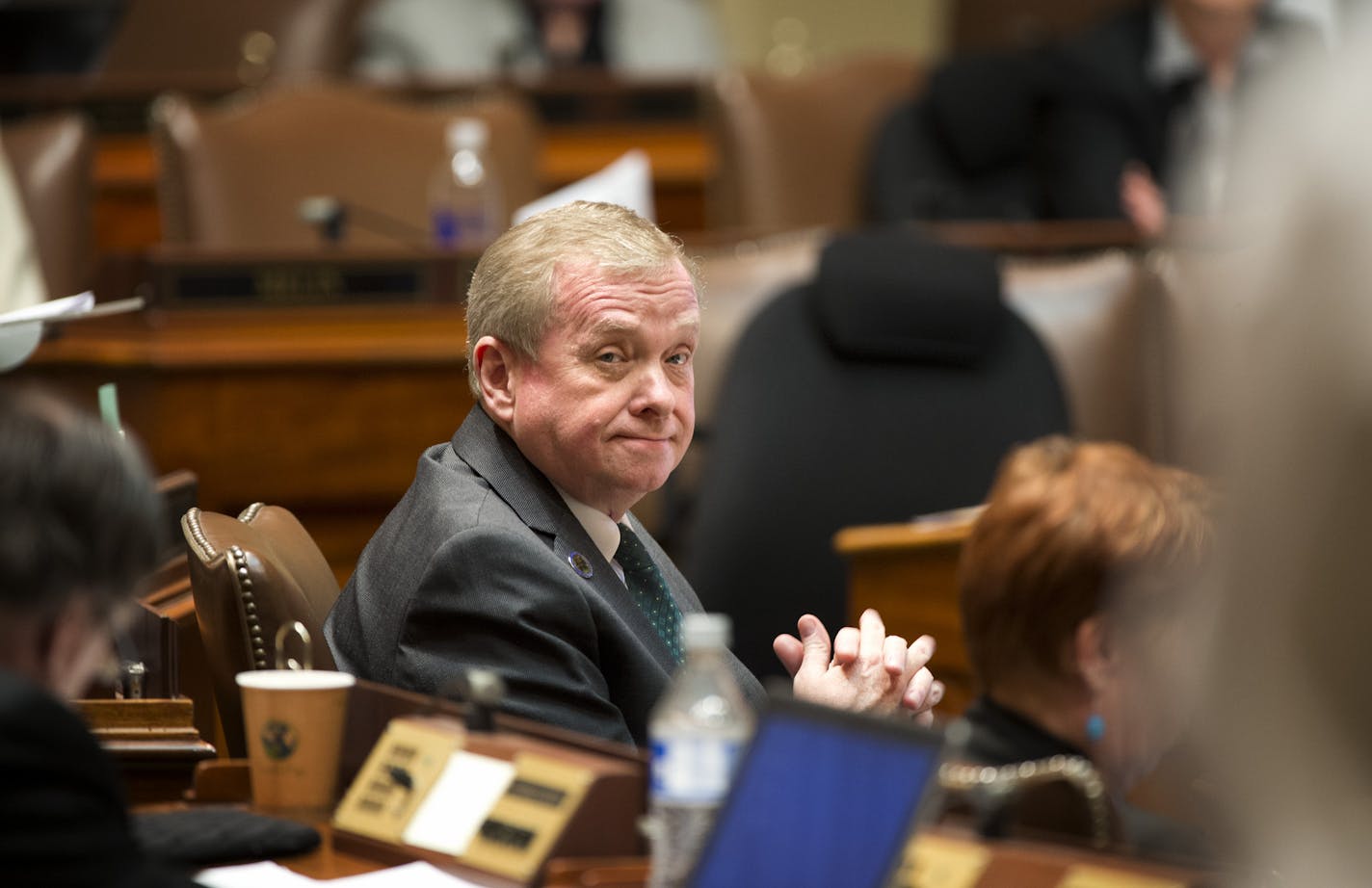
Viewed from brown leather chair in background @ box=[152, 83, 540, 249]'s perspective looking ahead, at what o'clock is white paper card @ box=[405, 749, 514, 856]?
The white paper card is roughly at 12 o'clock from the brown leather chair in background.

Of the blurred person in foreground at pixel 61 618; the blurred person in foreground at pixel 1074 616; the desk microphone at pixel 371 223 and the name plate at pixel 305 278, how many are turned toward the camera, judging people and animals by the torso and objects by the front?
1

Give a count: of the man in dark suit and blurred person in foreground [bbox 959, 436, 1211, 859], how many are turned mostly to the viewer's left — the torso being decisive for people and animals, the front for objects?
0

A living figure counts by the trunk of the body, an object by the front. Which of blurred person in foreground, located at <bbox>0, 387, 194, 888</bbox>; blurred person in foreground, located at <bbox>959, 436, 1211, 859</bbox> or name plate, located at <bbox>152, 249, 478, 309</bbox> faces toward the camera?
the name plate

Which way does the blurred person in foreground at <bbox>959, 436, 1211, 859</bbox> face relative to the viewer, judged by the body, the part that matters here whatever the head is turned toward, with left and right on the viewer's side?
facing away from the viewer and to the right of the viewer

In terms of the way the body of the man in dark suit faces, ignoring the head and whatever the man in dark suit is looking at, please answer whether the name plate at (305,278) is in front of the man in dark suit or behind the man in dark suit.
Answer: behind

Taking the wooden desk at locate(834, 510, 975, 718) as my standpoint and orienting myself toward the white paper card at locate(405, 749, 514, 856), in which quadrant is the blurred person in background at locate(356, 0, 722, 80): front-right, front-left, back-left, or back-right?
back-right

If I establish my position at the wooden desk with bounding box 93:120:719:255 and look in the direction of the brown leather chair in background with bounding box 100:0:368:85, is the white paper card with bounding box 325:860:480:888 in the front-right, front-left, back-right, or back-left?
back-left

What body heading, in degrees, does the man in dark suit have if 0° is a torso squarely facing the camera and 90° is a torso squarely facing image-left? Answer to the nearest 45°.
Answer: approximately 315°

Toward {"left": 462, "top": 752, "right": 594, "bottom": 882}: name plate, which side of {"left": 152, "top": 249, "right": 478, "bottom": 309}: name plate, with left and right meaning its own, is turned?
front
